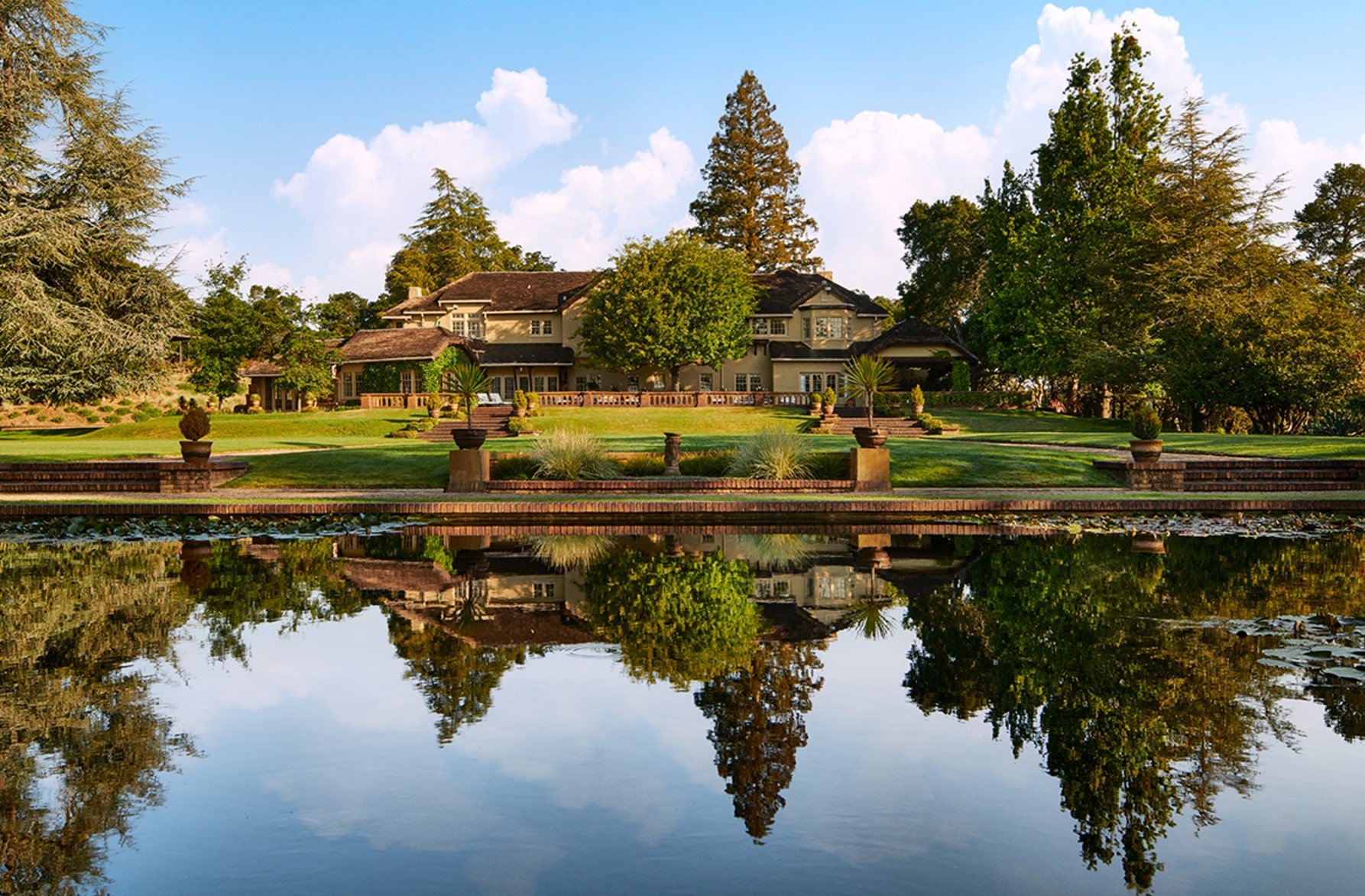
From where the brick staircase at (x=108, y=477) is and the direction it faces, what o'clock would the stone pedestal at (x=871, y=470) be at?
The stone pedestal is roughly at 10 o'clock from the brick staircase.

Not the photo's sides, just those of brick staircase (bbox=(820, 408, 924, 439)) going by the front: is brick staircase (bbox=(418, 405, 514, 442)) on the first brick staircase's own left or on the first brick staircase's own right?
on the first brick staircase's own right

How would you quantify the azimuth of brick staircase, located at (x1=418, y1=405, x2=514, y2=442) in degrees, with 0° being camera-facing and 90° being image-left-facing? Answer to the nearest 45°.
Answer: approximately 0°

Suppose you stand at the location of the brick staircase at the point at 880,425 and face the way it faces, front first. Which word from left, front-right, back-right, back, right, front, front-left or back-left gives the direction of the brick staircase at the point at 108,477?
front-right

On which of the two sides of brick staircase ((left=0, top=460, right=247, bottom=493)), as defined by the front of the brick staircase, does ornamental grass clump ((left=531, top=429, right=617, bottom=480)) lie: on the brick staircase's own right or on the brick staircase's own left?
on the brick staircase's own left

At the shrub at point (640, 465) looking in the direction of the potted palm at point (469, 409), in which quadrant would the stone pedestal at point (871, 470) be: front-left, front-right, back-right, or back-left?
back-left

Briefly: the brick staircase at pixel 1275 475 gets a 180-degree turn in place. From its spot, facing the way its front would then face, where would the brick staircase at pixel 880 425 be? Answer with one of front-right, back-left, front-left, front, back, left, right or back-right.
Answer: front-left

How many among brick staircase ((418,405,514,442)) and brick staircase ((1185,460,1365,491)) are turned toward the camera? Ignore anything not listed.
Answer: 2

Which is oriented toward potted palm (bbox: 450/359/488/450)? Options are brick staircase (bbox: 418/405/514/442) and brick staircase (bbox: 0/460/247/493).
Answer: brick staircase (bbox: 418/405/514/442)

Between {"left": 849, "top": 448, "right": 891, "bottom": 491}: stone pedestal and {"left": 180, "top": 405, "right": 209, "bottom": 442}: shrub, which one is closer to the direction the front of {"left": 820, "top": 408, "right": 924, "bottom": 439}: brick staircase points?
the stone pedestal

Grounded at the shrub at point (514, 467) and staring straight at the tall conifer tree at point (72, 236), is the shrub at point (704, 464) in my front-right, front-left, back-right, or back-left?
back-right
